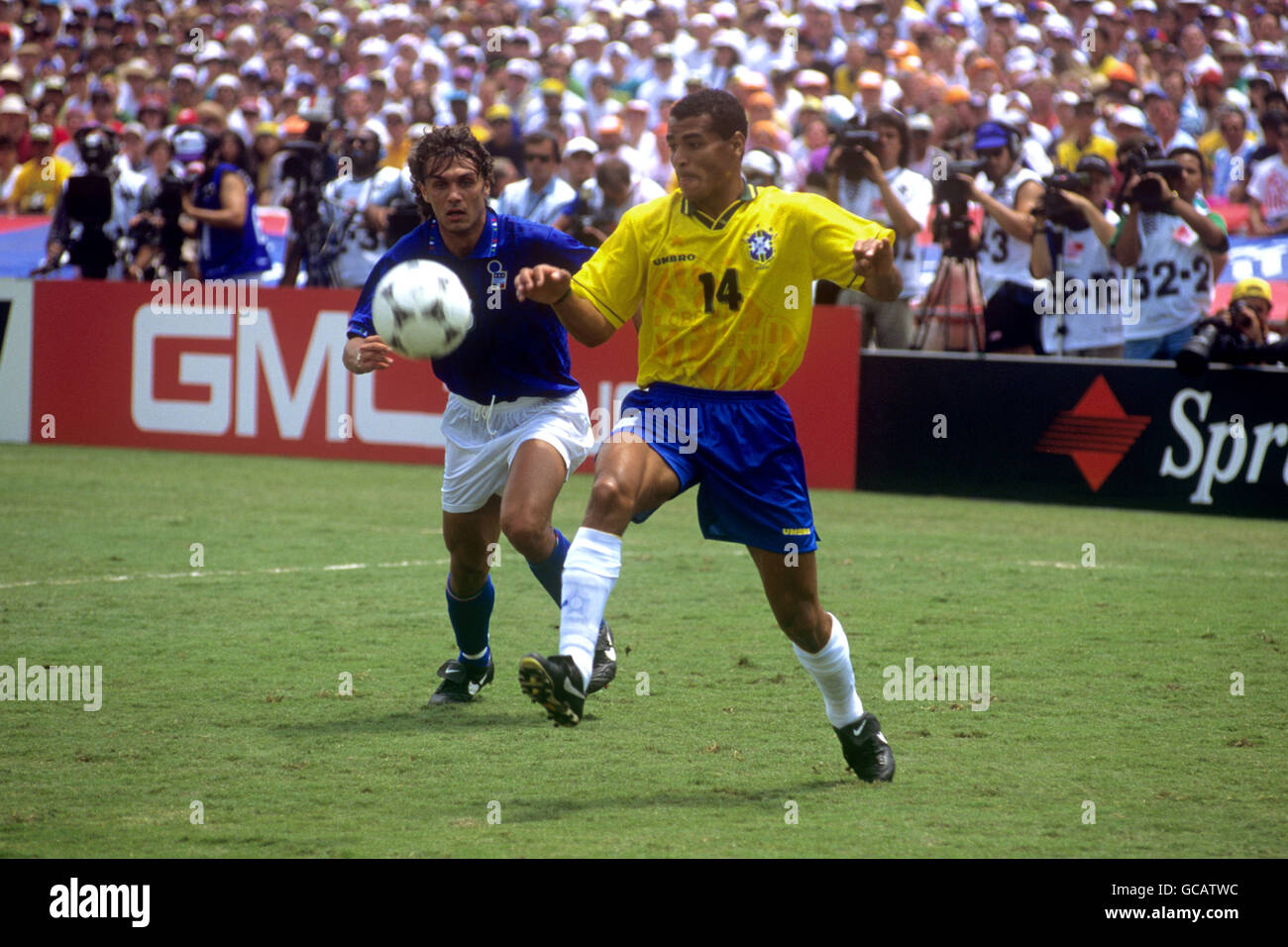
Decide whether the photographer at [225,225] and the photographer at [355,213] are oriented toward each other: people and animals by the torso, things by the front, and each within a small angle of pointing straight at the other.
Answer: no

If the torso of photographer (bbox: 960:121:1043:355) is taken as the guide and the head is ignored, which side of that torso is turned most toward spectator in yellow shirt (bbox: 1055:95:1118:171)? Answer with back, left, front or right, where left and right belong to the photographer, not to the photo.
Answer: back

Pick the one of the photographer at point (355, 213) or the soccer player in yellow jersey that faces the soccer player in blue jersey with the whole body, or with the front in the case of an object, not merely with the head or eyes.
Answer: the photographer

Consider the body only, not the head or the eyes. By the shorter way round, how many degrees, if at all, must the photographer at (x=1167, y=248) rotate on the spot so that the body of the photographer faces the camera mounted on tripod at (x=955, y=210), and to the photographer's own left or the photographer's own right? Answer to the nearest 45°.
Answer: approximately 45° to the photographer's own right

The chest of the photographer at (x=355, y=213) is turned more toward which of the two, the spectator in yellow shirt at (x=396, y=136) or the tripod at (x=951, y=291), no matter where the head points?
the tripod

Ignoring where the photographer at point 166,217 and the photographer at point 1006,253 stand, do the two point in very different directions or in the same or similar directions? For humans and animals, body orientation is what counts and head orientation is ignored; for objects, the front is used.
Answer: same or similar directions

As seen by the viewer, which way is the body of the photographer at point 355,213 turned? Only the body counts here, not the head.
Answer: toward the camera

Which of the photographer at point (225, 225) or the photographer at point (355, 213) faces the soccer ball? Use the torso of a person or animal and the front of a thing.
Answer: the photographer at point (355, 213)

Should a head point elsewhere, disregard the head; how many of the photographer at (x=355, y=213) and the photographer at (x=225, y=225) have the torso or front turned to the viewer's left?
1

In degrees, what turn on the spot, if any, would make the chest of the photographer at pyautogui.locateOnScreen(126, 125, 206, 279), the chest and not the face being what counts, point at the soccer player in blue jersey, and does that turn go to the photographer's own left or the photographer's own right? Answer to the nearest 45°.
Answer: approximately 45° to the photographer's own left

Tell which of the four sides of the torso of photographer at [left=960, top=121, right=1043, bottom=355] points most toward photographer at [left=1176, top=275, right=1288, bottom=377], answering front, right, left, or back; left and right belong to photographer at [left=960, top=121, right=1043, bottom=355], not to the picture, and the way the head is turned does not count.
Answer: left

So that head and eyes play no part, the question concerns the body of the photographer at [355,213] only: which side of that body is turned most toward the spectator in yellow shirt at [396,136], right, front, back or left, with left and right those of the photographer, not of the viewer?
back

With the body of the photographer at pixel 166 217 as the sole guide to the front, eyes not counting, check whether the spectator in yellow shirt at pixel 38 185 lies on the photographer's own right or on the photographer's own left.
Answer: on the photographer's own right

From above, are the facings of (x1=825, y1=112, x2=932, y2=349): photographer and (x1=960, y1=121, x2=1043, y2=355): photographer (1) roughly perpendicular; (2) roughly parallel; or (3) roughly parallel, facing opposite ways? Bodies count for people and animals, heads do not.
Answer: roughly parallel

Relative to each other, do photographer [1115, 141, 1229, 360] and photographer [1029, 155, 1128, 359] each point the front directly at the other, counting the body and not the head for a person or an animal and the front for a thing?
no

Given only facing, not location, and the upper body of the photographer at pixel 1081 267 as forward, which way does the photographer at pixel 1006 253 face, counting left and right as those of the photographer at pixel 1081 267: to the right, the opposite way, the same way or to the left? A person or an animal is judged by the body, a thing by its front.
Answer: the same way

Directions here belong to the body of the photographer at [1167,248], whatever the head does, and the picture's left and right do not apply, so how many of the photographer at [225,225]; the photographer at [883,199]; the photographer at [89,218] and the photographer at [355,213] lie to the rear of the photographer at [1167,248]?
0

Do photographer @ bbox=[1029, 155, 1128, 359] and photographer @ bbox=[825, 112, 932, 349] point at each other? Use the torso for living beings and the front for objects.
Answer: no

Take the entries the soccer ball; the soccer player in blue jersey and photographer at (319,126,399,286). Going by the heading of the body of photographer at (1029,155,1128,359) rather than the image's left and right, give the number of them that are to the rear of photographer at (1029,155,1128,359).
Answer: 0
